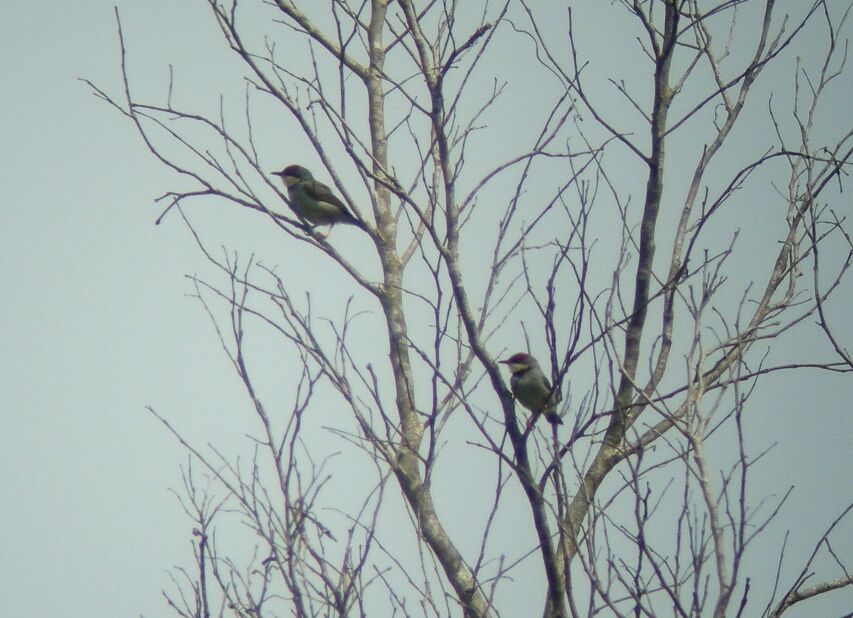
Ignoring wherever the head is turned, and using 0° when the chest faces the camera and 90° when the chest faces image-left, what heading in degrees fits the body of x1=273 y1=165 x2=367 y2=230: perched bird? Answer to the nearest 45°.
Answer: approximately 90°
